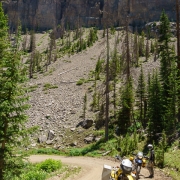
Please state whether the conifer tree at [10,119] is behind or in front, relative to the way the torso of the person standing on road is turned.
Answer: in front

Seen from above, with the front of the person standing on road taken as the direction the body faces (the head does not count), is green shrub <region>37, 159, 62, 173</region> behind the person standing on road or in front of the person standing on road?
in front
